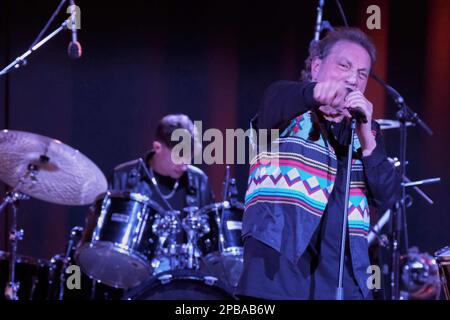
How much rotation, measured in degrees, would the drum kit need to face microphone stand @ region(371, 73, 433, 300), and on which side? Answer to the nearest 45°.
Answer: approximately 90° to its left

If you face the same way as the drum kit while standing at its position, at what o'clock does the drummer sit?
The drummer is roughly at 7 o'clock from the drum kit.

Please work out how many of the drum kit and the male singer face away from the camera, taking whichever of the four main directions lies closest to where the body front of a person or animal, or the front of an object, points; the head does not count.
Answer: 0

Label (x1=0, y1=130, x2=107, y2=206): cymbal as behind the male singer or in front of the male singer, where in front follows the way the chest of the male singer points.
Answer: behind

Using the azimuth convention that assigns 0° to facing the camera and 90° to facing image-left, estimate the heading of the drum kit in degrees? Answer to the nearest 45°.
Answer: approximately 0°

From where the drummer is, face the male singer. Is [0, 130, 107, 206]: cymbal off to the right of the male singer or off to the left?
right

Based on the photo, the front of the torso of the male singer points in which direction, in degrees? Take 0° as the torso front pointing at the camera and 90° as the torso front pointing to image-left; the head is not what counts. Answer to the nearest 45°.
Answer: approximately 315°

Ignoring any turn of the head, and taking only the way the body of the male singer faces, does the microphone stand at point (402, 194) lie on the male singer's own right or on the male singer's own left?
on the male singer's own left
